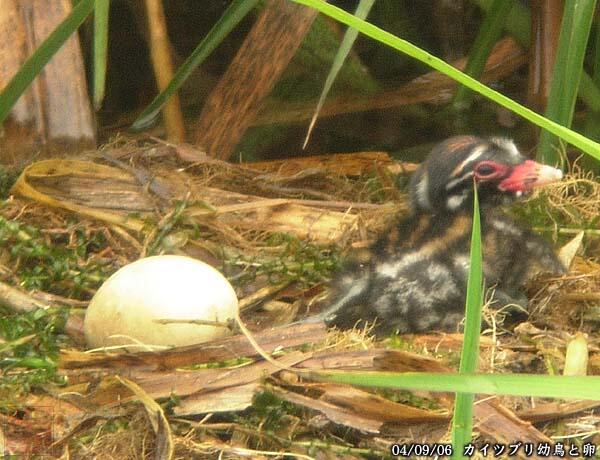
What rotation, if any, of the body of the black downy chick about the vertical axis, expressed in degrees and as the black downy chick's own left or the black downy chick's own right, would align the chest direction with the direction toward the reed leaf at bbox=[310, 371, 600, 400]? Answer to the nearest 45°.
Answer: approximately 90° to the black downy chick's own right

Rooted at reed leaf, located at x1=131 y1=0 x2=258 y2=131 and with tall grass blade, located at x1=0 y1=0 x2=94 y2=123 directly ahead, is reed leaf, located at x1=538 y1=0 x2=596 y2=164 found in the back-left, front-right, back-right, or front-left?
back-left

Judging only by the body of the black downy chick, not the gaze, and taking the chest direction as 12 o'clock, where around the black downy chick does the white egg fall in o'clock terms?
The white egg is roughly at 5 o'clock from the black downy chick.

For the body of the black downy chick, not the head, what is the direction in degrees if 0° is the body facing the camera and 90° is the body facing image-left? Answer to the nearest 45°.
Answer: approximately 270°

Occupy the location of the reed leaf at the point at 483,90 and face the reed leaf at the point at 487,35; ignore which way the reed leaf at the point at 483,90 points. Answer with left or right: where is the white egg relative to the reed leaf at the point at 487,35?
left

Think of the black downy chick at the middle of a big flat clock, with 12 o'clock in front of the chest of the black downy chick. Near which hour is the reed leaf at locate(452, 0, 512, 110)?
The reed leaf is roughly at 9 o'clock from the black downy chick.

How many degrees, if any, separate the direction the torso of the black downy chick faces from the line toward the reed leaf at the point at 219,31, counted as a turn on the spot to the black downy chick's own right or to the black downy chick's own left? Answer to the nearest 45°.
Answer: approximately 135° to the black downy chick's own left

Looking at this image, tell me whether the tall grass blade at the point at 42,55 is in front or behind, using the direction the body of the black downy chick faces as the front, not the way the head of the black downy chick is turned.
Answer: behind
